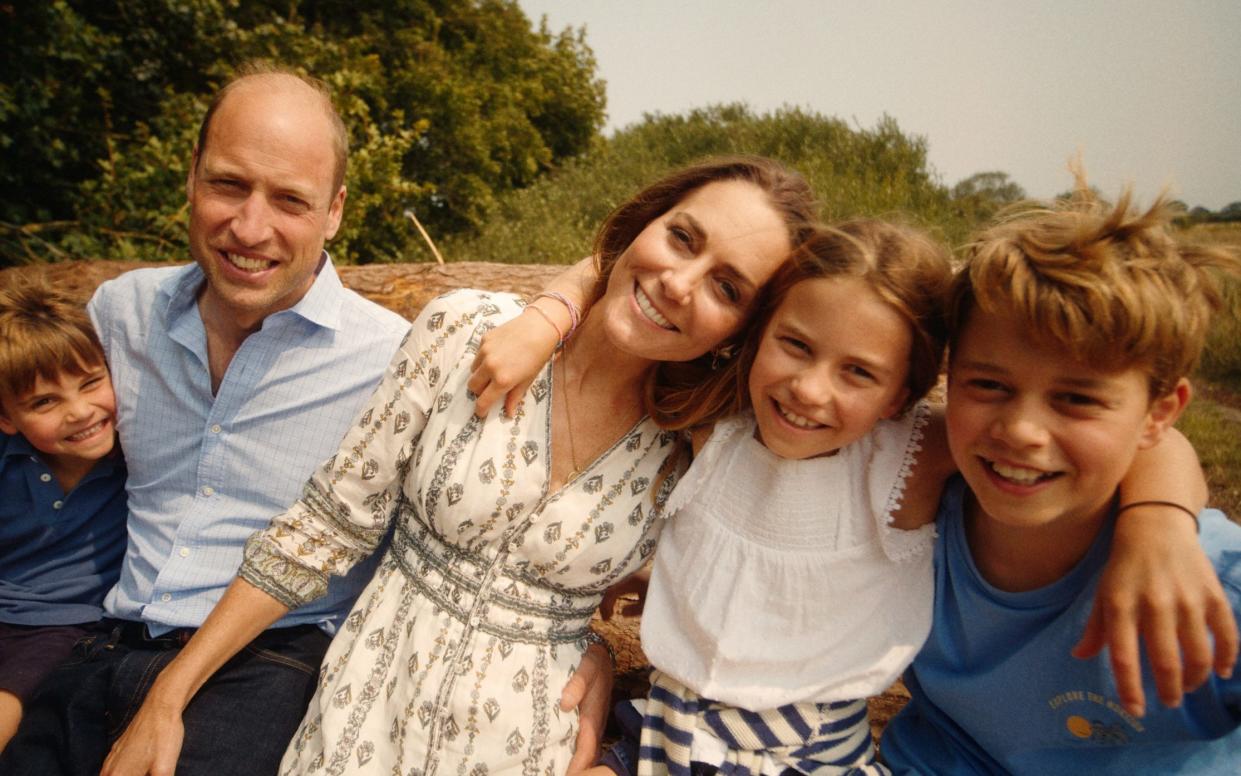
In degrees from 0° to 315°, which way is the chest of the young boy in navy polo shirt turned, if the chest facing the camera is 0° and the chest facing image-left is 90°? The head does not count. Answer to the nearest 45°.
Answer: approximately 0°

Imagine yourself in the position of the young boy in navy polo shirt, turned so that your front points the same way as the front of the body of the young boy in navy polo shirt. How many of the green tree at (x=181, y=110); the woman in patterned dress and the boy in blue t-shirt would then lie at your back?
1

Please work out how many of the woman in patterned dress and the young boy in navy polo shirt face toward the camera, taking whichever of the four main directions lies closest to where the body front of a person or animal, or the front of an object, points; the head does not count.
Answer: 2

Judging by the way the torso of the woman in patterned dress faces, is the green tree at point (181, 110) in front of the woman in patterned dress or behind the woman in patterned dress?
behind

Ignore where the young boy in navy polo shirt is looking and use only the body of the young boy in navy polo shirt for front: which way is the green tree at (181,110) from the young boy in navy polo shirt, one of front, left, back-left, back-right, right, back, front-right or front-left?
back

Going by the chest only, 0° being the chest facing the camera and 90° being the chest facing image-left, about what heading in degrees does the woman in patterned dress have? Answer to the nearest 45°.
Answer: approximately 0°

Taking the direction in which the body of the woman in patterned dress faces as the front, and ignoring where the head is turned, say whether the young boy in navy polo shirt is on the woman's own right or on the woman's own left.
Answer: on the woman's own right
